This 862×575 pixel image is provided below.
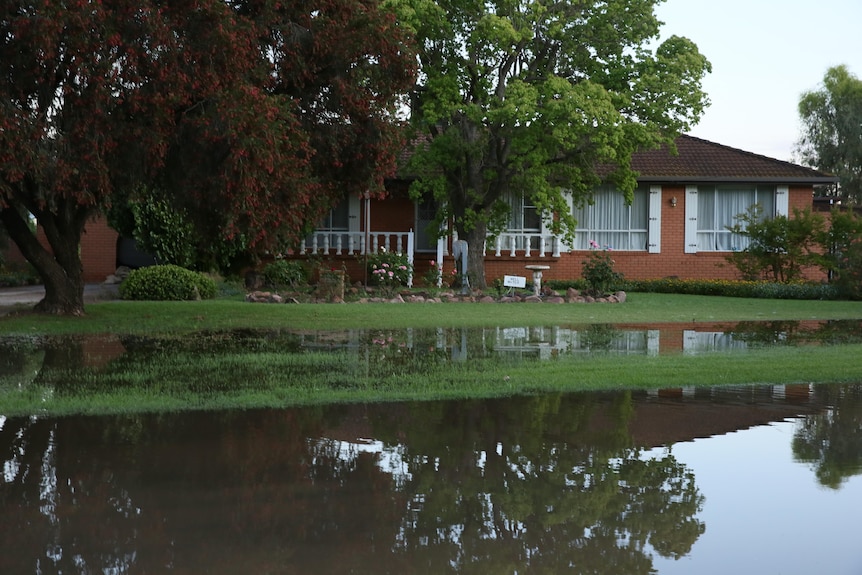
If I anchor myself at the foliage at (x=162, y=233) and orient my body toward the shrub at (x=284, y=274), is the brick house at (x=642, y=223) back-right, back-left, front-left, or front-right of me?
front-left

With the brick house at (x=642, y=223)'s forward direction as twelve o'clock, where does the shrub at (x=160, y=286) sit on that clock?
The shrub is roughly at 2 o'clock from the brick house.

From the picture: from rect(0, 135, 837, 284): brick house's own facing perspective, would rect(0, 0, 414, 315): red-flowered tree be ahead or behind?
ahead

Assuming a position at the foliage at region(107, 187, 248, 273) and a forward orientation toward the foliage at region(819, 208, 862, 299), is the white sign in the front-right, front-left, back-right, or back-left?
front-right

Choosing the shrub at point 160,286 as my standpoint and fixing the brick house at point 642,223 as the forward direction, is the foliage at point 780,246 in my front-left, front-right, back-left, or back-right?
front-right

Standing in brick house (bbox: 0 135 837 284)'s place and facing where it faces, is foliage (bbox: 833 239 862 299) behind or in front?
in front

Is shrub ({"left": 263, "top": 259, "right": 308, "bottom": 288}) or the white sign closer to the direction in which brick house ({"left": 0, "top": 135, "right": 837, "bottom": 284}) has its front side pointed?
the white sign

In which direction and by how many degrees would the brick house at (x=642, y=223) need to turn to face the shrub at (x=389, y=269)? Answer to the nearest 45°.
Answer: approximately 45° to its right

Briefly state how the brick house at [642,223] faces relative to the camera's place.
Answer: facing the viewer

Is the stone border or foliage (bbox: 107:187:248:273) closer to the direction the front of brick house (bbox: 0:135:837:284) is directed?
the stone border

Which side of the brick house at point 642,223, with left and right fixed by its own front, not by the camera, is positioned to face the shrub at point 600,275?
front

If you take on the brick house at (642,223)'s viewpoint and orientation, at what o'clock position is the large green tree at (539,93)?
The large green tree is roughly at 1 o'clock from the brick house.

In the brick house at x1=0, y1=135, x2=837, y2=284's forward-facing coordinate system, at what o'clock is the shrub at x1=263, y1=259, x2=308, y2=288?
The shrub is roughly at 2 o'clock from the brick house.
